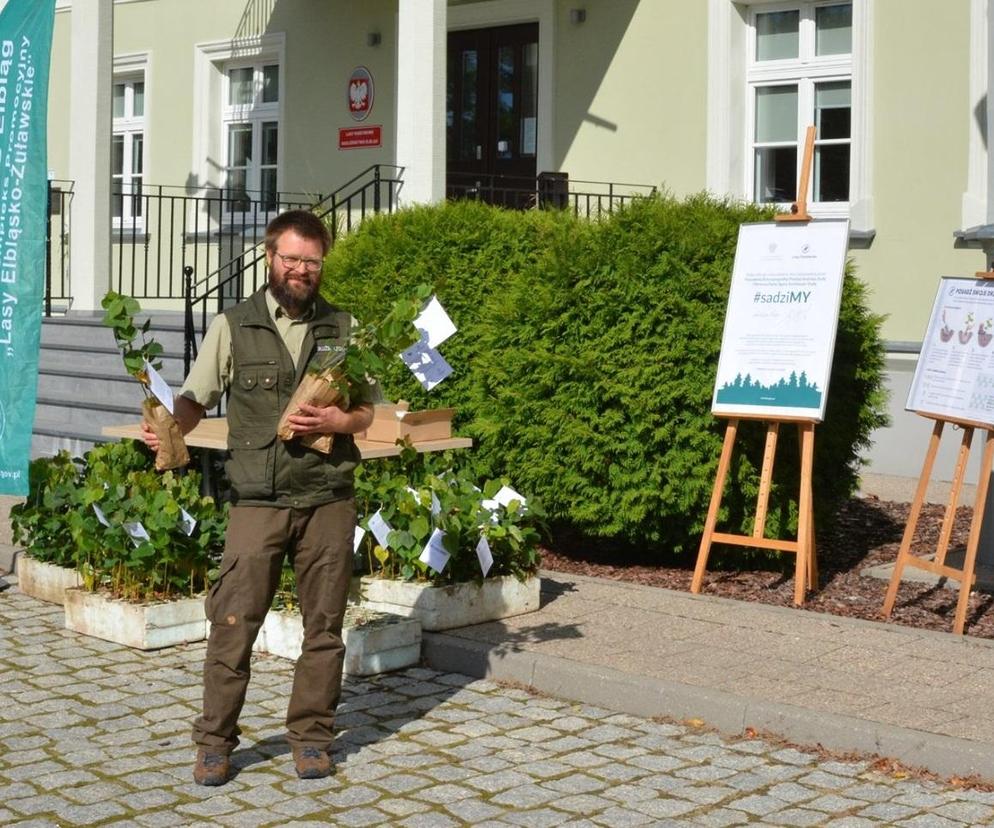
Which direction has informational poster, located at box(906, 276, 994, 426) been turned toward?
toward the camera

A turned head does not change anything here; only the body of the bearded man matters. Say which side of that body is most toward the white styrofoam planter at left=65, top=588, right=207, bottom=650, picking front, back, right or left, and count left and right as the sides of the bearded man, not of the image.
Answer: back

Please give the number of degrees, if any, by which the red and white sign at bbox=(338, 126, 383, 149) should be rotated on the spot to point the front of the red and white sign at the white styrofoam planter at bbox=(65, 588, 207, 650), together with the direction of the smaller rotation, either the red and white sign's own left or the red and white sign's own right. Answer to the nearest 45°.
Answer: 0° — it already faces it

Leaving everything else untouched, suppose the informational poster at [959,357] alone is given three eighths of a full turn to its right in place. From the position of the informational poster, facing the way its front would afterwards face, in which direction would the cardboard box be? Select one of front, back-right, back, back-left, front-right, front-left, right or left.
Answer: front-left

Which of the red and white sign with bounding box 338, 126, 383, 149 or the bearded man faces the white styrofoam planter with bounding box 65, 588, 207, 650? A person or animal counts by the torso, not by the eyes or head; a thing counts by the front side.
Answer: the red and white sign

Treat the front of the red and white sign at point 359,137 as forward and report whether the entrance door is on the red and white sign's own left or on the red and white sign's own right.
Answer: on the red and white sign's own left

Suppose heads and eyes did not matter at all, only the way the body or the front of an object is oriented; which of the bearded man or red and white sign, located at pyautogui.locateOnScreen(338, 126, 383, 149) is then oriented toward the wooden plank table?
the red and white sign

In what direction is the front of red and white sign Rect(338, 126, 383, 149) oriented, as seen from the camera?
facing the viewer

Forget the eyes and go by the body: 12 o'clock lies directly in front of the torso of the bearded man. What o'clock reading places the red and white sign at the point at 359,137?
The red and white sign is roughly at 6 o'clock from the bearded man.

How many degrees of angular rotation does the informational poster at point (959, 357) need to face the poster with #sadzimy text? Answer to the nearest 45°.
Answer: approximately 90° to its right

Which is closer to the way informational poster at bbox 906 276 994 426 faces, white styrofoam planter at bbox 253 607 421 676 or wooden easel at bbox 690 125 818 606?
the white styrofoam planter

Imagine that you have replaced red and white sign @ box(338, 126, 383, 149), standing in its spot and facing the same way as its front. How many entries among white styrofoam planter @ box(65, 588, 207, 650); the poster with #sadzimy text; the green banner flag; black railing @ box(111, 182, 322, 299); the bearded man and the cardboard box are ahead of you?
5
